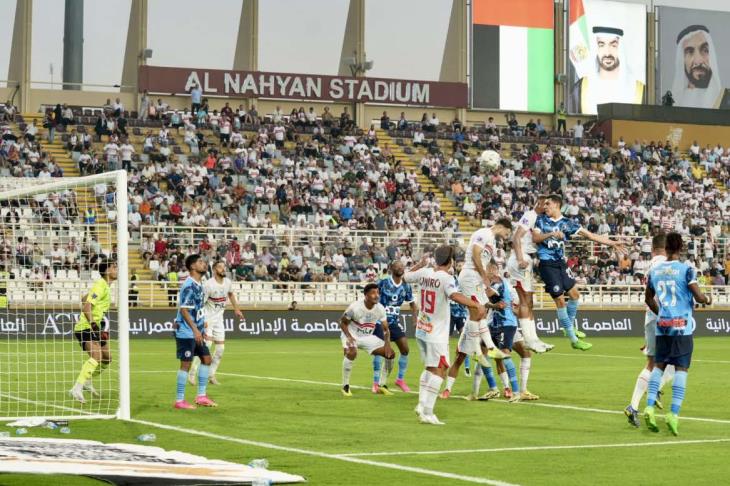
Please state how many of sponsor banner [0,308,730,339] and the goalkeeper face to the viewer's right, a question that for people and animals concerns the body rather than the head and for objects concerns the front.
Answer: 1

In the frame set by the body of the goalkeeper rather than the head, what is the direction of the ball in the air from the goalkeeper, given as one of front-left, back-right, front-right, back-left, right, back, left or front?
front-left

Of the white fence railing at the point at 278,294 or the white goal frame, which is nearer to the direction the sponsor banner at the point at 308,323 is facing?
the white goal frame

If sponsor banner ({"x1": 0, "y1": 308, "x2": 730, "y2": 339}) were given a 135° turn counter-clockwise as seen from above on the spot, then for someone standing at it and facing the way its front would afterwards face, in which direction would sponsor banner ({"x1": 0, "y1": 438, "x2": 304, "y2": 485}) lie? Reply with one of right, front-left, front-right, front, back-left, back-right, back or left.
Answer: back-right

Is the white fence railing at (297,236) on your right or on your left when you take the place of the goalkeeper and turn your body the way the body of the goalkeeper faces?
on your left

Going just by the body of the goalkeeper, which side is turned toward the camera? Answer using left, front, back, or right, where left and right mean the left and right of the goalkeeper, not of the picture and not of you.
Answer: right

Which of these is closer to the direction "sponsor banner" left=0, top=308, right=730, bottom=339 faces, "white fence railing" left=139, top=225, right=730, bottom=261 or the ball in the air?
the ball in the air

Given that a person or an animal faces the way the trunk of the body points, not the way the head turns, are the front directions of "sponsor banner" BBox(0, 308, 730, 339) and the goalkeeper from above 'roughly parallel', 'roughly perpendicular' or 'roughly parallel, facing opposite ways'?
roughly perpendicular

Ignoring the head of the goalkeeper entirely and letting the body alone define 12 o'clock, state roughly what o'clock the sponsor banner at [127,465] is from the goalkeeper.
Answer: The sponsor banner is roughly at 3 o'clock from the goalkeeper.

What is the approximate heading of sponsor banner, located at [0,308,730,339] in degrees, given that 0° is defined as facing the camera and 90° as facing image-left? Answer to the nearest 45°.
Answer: approximately 0°

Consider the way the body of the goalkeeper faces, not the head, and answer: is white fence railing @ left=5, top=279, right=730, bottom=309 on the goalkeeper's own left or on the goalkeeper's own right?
on the goalkeeper's own left

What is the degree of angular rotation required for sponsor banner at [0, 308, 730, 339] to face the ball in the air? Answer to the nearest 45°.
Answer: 0° — it already faces it

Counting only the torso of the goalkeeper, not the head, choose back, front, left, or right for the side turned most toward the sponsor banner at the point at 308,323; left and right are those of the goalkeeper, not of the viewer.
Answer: left
